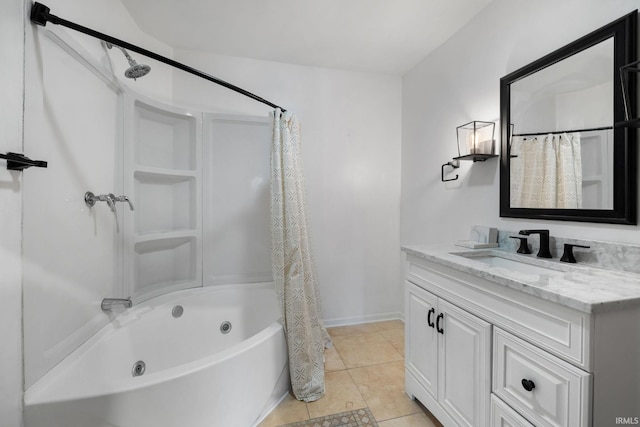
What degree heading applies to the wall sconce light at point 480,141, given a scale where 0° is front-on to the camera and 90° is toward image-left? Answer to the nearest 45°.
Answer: approximately 45°

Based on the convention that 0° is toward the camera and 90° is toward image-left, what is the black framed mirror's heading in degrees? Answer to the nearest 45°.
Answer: approximately 45°

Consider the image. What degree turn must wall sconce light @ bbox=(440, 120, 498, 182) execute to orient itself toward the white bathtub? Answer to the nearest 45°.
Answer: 0° — it already faces it

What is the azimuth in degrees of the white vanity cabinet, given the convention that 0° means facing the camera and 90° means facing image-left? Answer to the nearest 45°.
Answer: approximately 45°

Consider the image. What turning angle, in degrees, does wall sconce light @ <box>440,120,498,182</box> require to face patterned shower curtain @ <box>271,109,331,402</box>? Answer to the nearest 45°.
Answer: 0° — it already faces it
